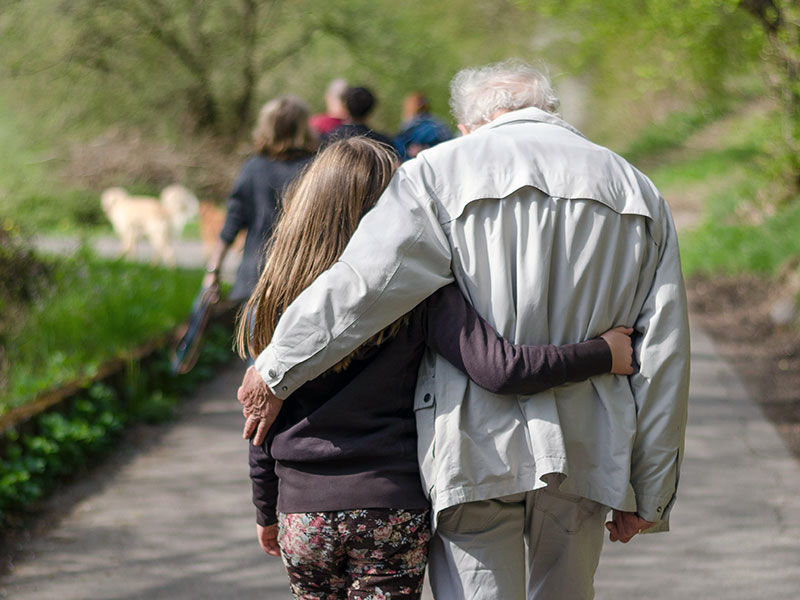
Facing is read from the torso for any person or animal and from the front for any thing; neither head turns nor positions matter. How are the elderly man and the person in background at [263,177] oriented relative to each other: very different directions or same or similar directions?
same or similar directions

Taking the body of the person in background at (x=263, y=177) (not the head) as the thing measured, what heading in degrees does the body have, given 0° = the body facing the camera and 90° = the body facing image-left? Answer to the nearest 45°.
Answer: approximately 180°

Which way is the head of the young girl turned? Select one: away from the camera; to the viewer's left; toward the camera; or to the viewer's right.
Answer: away from the camera

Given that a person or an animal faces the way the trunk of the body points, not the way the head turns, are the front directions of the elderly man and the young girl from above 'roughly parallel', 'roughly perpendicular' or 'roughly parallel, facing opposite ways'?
roughly parallel

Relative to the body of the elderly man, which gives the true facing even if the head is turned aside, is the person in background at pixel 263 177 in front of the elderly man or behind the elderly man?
in front

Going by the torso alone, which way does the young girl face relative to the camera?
away from the camera

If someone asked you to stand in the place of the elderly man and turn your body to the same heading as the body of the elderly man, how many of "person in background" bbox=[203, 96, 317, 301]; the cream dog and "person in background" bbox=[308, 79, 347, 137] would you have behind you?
0

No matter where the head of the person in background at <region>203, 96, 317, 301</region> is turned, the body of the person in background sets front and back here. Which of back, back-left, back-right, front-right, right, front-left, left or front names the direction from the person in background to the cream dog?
front

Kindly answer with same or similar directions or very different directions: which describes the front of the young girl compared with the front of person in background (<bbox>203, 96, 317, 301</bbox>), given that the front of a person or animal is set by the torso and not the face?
same or similar directions

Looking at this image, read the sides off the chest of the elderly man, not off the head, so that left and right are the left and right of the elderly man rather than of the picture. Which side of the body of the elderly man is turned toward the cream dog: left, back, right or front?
front

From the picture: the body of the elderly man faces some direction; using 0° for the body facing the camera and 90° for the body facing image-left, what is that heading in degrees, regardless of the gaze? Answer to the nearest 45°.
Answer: approximately 180°

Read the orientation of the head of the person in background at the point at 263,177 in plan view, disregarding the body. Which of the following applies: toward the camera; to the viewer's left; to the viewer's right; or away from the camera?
away from the camera

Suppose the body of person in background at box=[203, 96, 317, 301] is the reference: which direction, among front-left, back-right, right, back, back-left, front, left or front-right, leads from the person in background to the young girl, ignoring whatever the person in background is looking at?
back

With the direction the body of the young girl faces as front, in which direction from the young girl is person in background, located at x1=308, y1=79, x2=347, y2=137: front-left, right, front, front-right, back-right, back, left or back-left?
front

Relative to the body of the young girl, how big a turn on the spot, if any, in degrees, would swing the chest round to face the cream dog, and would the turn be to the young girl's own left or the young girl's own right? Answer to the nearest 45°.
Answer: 0° — they already face it

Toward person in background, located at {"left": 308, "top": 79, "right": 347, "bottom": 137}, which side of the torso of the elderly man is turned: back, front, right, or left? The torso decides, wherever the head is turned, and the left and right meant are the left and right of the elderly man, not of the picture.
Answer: front
